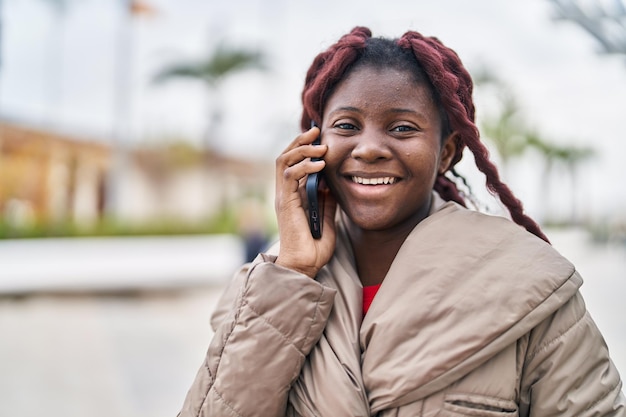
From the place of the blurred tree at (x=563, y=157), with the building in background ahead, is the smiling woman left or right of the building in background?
left

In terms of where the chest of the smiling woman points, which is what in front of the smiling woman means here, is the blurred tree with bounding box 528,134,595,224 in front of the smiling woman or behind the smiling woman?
behind

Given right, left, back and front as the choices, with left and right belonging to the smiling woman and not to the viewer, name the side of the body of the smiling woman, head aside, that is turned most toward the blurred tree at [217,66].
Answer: back

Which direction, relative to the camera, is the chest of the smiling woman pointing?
toward the camera

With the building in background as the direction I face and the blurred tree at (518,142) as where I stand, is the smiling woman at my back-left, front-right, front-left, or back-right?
front-left

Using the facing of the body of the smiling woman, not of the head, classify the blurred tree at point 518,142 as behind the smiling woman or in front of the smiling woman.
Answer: behind

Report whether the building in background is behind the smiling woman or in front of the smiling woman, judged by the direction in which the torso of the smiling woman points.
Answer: behind

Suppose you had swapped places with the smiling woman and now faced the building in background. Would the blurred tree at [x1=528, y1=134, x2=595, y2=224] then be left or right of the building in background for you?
right
